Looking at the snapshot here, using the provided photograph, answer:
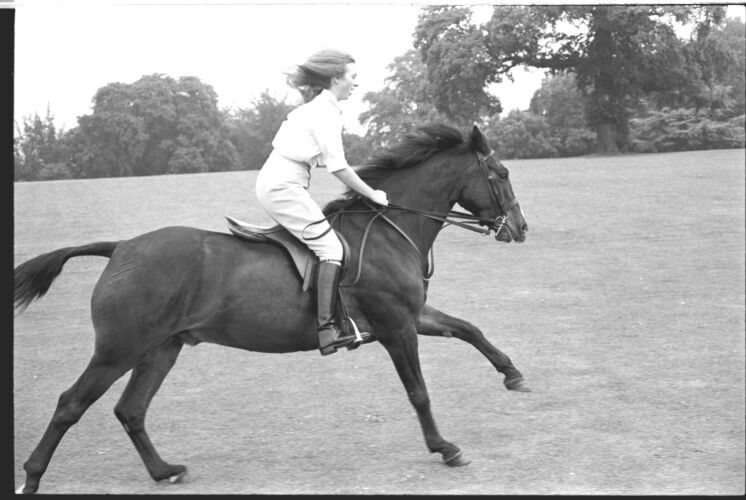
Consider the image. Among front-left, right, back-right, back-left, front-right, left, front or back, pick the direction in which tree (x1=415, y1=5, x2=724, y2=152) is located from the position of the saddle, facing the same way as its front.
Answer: front-left

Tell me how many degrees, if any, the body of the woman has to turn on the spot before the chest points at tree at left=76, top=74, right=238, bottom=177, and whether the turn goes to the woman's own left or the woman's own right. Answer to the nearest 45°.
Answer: approximately 135° to the woman's own left

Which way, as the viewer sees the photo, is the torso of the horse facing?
to the viewer's right

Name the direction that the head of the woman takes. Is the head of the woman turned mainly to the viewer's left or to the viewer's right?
to the viewer's right

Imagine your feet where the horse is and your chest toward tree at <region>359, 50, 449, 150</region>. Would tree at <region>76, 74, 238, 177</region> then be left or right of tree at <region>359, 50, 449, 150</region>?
left

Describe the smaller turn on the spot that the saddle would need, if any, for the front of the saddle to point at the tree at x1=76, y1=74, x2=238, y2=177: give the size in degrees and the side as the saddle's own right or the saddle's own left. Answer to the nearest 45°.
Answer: approximately 135° to the saddle's own left

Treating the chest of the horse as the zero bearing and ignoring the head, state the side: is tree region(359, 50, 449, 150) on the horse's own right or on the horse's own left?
on the horse's own left

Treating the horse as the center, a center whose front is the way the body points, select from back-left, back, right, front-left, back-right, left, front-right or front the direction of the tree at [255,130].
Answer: left

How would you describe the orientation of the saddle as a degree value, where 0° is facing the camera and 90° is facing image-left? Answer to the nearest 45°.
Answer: approximately 270°

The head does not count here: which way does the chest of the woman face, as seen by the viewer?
to the viewer's right

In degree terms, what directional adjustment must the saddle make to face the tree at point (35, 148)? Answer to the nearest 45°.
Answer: approximately 135° to its left

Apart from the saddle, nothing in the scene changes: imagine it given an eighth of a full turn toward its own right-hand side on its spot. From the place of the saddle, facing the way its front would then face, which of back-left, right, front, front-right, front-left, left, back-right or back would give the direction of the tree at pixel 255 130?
back-left

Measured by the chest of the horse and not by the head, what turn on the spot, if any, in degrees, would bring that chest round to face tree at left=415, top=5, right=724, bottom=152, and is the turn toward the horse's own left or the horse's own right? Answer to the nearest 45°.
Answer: approximately 45° to the horse's own left

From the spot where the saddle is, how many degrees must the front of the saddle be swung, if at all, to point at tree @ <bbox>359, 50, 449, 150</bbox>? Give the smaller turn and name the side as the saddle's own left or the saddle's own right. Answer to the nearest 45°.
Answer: approximately 90° to the saddle's own left

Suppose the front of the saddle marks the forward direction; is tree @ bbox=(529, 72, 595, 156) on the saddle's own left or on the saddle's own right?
on the saddle's own left
